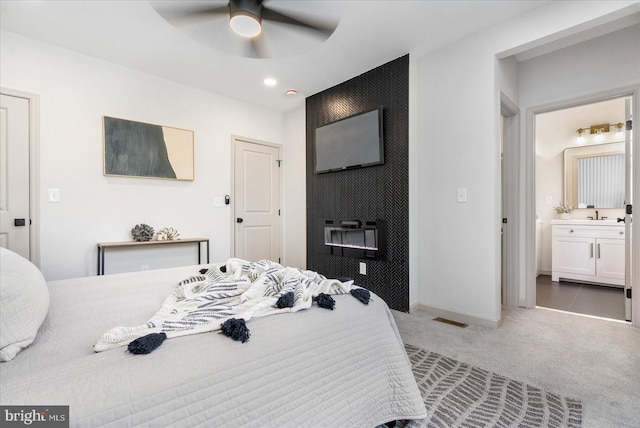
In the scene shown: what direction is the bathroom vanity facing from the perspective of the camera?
toward the camera

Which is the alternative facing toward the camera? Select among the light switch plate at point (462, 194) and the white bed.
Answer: the light switch plate

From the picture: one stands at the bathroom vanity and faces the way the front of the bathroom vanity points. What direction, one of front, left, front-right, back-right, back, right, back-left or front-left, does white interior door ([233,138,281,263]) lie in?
front-right

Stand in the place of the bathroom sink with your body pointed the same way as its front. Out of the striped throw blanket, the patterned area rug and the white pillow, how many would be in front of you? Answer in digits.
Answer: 3

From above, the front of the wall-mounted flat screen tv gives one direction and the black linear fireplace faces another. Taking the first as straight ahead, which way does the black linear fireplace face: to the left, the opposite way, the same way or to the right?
the same way

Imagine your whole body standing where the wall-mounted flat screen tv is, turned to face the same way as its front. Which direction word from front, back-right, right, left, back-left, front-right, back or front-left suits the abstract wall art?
front-right

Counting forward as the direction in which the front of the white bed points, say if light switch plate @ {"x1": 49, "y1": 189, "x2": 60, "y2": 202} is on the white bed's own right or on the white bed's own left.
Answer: on the white bed's own left

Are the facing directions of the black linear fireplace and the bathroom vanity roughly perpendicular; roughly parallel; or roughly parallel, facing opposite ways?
roughly parallel

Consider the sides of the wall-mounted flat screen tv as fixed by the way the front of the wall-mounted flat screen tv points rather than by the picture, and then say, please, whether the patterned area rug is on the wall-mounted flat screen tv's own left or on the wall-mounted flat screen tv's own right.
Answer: on the wall-mounted flat screen tv's own left

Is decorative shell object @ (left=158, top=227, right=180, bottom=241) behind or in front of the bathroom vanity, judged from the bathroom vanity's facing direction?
in front

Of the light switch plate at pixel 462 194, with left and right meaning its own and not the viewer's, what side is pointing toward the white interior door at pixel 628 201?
left

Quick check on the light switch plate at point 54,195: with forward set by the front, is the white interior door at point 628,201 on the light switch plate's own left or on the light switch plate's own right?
on the light switch plate's own left

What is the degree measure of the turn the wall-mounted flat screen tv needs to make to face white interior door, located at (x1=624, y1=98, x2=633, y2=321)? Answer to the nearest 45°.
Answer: approximately 135° to its left

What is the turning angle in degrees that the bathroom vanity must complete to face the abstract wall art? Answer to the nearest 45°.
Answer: approximately 45° to its right

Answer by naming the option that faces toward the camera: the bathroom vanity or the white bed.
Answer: the bathroom vanity

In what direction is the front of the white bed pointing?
to the viewer's right

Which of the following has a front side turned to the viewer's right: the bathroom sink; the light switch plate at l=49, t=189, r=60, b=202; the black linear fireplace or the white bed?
the white bed

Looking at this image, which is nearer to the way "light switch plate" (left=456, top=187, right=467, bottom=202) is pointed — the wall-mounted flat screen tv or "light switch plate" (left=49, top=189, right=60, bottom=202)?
the light switch plate

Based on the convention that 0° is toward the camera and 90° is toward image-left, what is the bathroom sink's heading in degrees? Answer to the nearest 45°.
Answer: approximately 0°

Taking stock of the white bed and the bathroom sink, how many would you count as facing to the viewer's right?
1
